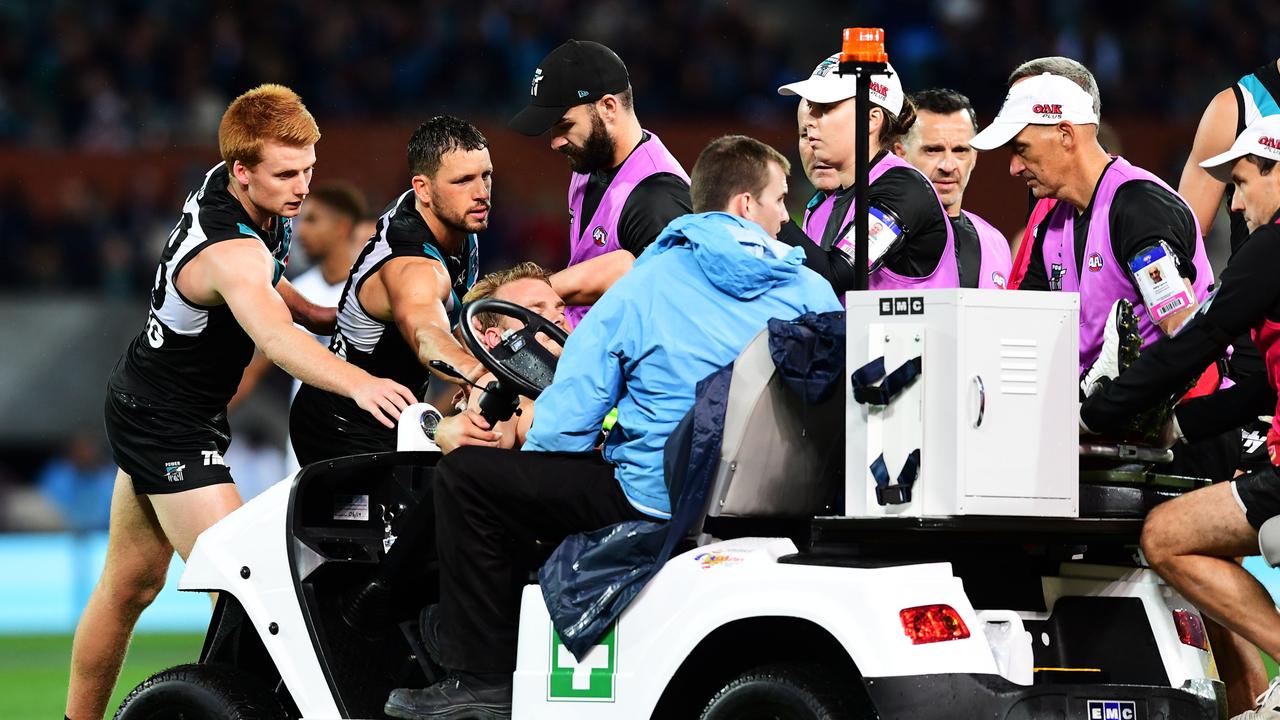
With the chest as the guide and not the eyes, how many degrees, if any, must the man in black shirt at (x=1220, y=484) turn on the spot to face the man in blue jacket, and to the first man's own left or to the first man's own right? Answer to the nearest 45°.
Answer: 0° — they already face them

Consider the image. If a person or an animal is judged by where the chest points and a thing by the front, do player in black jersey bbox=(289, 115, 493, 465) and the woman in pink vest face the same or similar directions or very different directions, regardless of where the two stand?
very different directions

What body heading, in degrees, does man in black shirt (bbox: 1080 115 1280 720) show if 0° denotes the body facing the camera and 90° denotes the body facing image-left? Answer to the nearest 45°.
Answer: approximately 90°

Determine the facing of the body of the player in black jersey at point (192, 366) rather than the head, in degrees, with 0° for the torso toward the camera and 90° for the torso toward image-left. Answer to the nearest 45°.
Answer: approximately 270°

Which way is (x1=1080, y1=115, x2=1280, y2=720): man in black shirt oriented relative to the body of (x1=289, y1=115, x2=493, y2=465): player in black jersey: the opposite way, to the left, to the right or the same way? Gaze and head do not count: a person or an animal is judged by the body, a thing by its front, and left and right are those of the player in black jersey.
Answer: the opposite way

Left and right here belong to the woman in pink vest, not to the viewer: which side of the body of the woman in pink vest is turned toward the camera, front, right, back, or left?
left

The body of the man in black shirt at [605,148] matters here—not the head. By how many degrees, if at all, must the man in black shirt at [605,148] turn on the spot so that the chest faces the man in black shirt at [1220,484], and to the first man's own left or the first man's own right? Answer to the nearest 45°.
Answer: approximately 90° to the first man's own left
